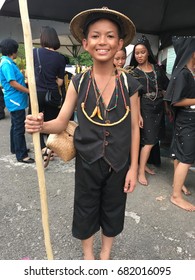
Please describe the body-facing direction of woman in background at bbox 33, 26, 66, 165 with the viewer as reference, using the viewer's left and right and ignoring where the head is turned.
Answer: facing away from the viewer and to the right of the viewer

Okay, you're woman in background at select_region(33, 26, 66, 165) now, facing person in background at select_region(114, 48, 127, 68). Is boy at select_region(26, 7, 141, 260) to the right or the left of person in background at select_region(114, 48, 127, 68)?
right

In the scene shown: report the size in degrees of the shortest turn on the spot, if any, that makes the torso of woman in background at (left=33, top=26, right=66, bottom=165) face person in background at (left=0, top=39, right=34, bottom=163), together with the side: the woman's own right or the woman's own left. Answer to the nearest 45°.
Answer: approximately 135° to the woman's own left

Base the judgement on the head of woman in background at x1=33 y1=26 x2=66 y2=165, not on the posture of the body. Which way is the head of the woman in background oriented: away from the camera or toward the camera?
away from the camera

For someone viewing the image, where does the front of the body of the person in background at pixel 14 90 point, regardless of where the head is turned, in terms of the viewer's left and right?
facing to the right of the viewer

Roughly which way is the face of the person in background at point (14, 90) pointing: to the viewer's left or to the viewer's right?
to the viewer's right

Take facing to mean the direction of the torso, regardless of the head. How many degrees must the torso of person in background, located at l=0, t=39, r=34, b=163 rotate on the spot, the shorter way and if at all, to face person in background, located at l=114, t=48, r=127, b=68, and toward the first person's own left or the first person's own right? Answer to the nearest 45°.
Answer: approximately 45° to the first person's own right

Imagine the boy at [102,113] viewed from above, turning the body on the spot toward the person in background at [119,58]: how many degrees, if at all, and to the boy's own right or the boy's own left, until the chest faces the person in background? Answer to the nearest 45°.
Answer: approximately 180°

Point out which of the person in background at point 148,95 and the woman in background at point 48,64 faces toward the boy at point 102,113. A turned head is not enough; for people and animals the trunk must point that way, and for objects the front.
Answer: the person in background
